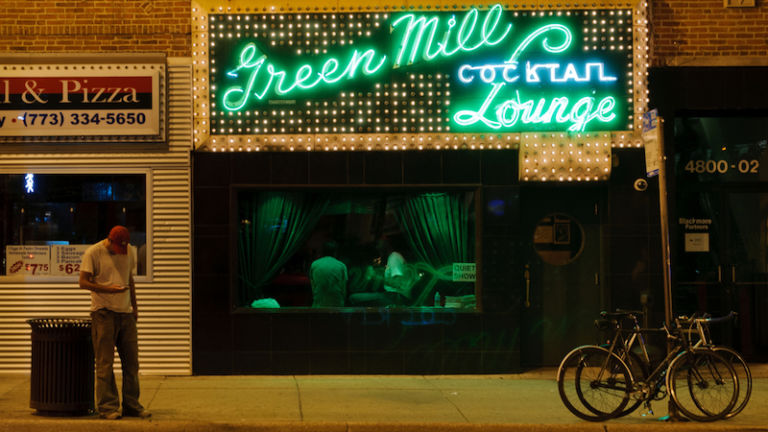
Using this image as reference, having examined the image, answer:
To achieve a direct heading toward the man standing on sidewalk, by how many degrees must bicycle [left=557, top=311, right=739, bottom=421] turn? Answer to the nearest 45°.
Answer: approximately 180°

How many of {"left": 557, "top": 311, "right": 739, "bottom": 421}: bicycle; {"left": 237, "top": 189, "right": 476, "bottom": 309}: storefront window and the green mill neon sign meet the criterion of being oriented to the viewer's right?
1

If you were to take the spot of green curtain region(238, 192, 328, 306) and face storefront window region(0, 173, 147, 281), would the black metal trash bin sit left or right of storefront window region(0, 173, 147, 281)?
left

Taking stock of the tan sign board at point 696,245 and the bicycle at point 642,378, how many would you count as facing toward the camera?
1

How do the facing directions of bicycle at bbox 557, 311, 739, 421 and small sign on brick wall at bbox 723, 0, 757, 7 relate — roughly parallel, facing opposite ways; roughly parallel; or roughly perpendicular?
roughly perpendicular

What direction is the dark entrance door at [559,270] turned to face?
toward the camera

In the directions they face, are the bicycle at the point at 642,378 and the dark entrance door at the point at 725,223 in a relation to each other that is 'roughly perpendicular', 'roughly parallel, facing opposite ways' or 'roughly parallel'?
roughly perpendicular

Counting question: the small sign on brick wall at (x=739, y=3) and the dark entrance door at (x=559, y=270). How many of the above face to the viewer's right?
0

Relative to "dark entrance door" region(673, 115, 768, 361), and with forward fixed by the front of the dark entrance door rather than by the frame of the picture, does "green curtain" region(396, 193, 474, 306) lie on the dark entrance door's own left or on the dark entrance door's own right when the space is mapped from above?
on the dark entrance door's own right

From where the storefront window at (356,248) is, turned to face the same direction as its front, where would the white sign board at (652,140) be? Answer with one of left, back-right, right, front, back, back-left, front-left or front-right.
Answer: front-left

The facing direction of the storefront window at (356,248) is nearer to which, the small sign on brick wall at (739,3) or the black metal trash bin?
the black metal trash bin

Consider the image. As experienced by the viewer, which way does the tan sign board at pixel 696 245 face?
facing the viewer

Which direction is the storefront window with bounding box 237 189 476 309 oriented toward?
toward the camera

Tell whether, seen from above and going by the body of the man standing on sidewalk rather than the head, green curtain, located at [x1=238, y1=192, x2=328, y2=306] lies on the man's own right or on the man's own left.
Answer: on the man's own left

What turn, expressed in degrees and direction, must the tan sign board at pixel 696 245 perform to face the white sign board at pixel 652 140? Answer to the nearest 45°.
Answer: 0° — it already faces it

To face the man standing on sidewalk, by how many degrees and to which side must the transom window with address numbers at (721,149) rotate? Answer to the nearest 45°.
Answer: approximately 45° to its right

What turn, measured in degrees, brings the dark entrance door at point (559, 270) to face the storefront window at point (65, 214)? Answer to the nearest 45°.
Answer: approximately 90° to its right

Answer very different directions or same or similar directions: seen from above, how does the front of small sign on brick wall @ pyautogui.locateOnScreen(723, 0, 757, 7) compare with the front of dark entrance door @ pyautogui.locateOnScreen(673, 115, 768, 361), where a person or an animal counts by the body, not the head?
same or similar directions

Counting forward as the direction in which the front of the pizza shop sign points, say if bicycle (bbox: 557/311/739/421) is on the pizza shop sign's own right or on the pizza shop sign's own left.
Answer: on the pizza shop sign's own left

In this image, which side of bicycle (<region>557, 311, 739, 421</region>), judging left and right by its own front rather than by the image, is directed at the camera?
right

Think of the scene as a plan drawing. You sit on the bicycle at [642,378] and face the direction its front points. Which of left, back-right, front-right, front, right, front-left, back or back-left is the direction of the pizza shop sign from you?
back
